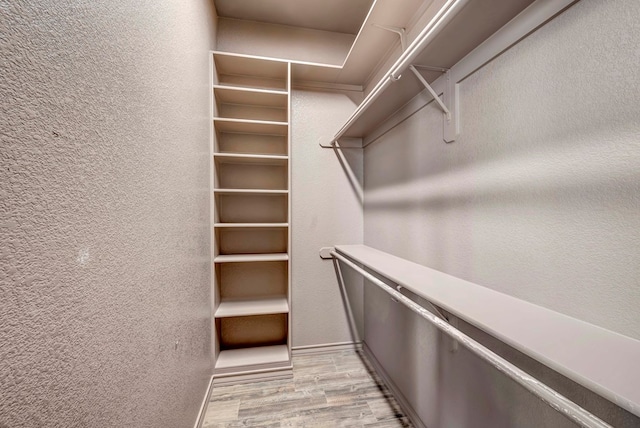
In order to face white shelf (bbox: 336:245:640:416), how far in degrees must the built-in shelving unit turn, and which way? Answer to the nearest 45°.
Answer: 0° — it already faces it

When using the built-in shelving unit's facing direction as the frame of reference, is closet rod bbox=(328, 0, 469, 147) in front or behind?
in front

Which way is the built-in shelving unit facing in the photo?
toward the camera
